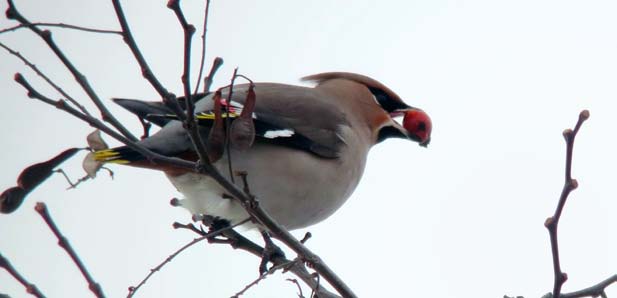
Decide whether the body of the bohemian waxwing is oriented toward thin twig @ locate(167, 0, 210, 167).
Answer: no

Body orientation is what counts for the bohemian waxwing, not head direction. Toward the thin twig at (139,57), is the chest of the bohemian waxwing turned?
no

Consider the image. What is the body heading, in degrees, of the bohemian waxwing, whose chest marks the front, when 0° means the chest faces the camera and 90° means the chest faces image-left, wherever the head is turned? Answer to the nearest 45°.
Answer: approximately 270°

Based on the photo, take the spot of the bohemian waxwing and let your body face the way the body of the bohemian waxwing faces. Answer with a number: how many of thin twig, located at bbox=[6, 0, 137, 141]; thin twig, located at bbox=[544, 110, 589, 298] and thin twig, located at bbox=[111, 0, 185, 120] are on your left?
0
